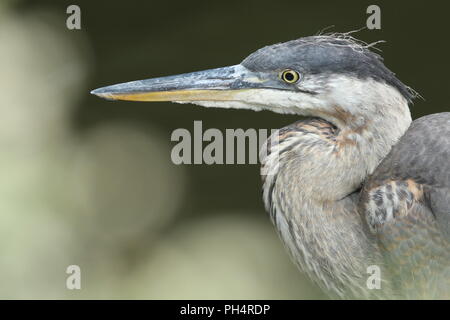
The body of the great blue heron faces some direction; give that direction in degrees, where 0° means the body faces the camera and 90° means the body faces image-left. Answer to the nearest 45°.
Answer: approximately 90°
